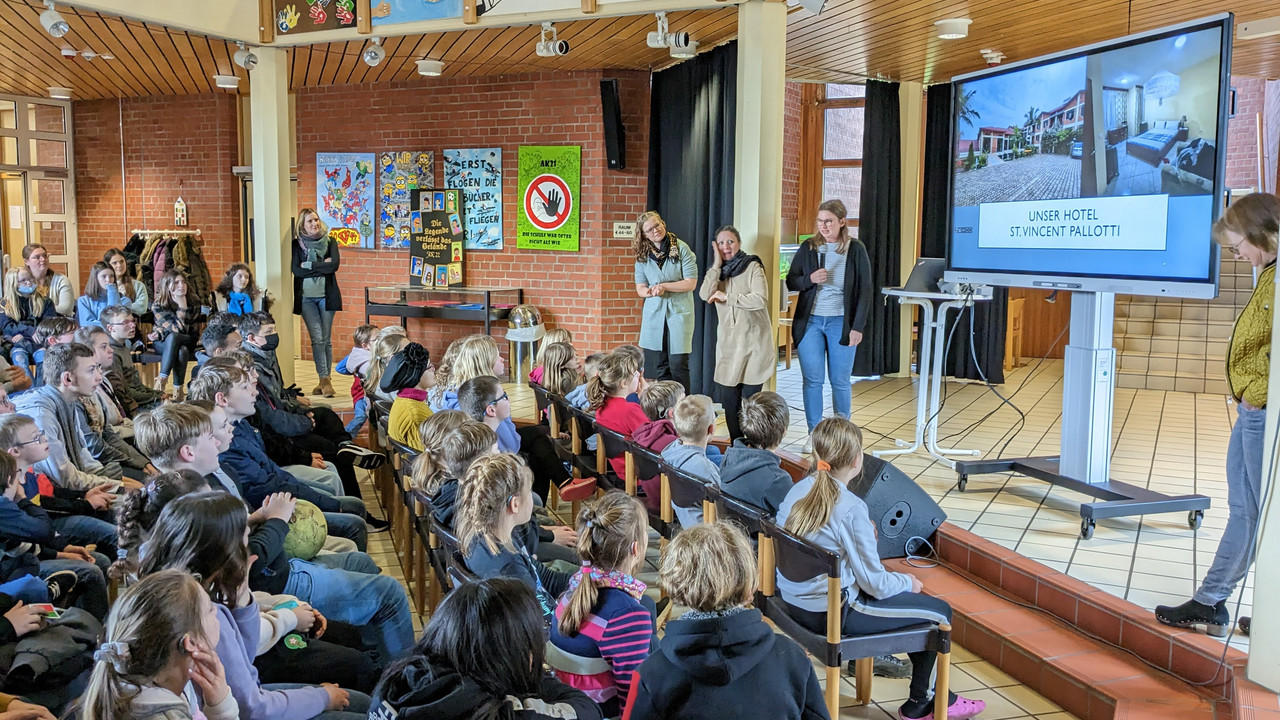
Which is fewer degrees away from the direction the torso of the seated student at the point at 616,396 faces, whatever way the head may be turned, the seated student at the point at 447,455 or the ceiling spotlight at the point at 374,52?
the ceiling spotlight

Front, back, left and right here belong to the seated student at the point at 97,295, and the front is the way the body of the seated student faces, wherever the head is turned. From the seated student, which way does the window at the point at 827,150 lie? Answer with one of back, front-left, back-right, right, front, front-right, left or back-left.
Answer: front-left

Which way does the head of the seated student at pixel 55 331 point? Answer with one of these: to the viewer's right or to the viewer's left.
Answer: to the viewer's right

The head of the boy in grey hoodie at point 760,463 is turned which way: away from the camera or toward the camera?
away from the camera

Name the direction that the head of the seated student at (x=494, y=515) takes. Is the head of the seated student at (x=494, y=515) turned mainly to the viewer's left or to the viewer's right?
to the viewer's right

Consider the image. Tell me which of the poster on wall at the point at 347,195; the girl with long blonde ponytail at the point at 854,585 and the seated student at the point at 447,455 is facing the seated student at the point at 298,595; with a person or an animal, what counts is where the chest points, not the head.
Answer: the poster on wall

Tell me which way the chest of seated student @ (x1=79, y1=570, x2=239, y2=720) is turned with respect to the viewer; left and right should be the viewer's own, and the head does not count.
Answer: facing away from the viewer and to the right of the viewer

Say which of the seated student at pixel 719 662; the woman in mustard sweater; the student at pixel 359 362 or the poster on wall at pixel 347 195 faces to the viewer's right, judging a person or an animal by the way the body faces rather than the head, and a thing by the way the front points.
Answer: the student at pixel 359 362

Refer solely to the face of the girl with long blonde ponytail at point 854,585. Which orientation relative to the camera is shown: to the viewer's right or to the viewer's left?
to the viewer's right

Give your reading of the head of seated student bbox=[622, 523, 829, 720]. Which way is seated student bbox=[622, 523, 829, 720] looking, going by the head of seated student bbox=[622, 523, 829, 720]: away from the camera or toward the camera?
away from the camera

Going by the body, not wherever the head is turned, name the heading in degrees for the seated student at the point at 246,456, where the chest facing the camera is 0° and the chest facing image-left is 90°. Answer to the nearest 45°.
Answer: approximately 270°

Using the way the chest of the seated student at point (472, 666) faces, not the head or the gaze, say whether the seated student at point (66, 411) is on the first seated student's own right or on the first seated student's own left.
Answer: on the first seated student's own left

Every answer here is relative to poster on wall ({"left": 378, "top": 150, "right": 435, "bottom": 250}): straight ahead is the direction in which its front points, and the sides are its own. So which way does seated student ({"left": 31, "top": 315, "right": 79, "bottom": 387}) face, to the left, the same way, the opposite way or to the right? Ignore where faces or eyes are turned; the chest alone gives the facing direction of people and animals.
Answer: to the left

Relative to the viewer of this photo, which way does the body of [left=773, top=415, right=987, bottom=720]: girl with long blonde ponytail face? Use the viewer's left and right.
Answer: facing away from the viewer and to the right of the viewer
